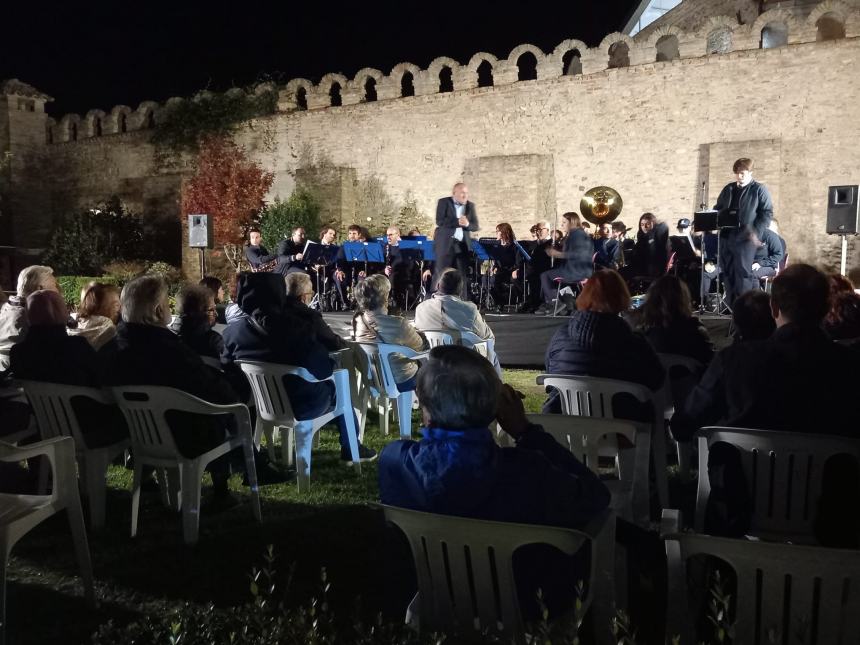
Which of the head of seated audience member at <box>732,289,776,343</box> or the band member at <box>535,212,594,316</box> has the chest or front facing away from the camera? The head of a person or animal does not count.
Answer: the head of seated audience member

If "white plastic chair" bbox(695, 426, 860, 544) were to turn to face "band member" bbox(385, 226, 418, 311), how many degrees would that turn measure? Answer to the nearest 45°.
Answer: approximately 45° to its left

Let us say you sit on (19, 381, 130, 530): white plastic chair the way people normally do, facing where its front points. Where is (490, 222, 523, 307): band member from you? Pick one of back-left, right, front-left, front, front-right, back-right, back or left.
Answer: front

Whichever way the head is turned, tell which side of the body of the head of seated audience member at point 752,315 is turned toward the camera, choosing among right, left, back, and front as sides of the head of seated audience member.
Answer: back

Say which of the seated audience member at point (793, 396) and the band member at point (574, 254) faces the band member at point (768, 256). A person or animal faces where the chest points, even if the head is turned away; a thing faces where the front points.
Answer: the seated audience member

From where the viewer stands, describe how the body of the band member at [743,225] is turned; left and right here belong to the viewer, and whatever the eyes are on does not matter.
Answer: facing the viewer and to the left of the viewer

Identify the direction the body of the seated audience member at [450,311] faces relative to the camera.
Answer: away from the camera

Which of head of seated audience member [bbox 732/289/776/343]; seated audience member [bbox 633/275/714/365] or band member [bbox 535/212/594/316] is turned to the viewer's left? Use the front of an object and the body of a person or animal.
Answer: the band member

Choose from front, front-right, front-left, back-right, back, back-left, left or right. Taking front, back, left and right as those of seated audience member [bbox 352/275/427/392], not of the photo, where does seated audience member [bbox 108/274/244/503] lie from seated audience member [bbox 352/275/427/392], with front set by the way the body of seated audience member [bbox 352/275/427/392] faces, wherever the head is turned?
back

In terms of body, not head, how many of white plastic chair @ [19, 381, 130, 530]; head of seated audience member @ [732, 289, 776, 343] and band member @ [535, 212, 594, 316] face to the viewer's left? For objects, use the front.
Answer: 1

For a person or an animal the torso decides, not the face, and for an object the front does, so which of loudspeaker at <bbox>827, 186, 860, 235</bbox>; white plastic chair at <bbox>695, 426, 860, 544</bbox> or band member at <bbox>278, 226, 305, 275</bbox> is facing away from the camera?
the white plastic chair

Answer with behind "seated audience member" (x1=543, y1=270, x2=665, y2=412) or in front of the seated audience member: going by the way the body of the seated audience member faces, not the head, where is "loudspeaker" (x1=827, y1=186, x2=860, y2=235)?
in front

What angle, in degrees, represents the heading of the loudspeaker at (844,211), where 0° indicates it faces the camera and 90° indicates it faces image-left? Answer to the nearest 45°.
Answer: approximately 0°

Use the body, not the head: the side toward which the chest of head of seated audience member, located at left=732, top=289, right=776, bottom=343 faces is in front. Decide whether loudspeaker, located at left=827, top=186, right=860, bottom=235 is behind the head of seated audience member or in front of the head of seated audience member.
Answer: in front

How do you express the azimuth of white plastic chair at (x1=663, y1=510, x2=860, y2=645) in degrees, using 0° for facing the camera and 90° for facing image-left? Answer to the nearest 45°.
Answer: approximately 180°
